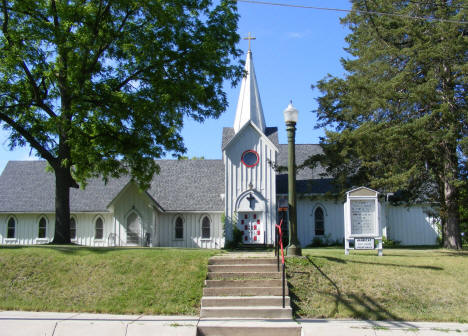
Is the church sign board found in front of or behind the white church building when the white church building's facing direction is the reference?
in front

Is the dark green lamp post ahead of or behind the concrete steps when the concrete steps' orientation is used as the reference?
behind

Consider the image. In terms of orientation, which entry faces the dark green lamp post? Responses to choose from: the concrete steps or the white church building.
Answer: the white church building

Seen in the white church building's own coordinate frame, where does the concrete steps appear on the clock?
The concrete steps is roughly at 12 o'clock from the white church building.

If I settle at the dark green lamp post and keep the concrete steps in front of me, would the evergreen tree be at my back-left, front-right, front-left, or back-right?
back-left

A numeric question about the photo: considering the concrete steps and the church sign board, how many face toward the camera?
2

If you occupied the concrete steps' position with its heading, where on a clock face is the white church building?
The white church building is roughly at 6 o'clock from the concrete steps.

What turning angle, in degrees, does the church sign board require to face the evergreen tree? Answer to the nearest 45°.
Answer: approximately 135° to its left
